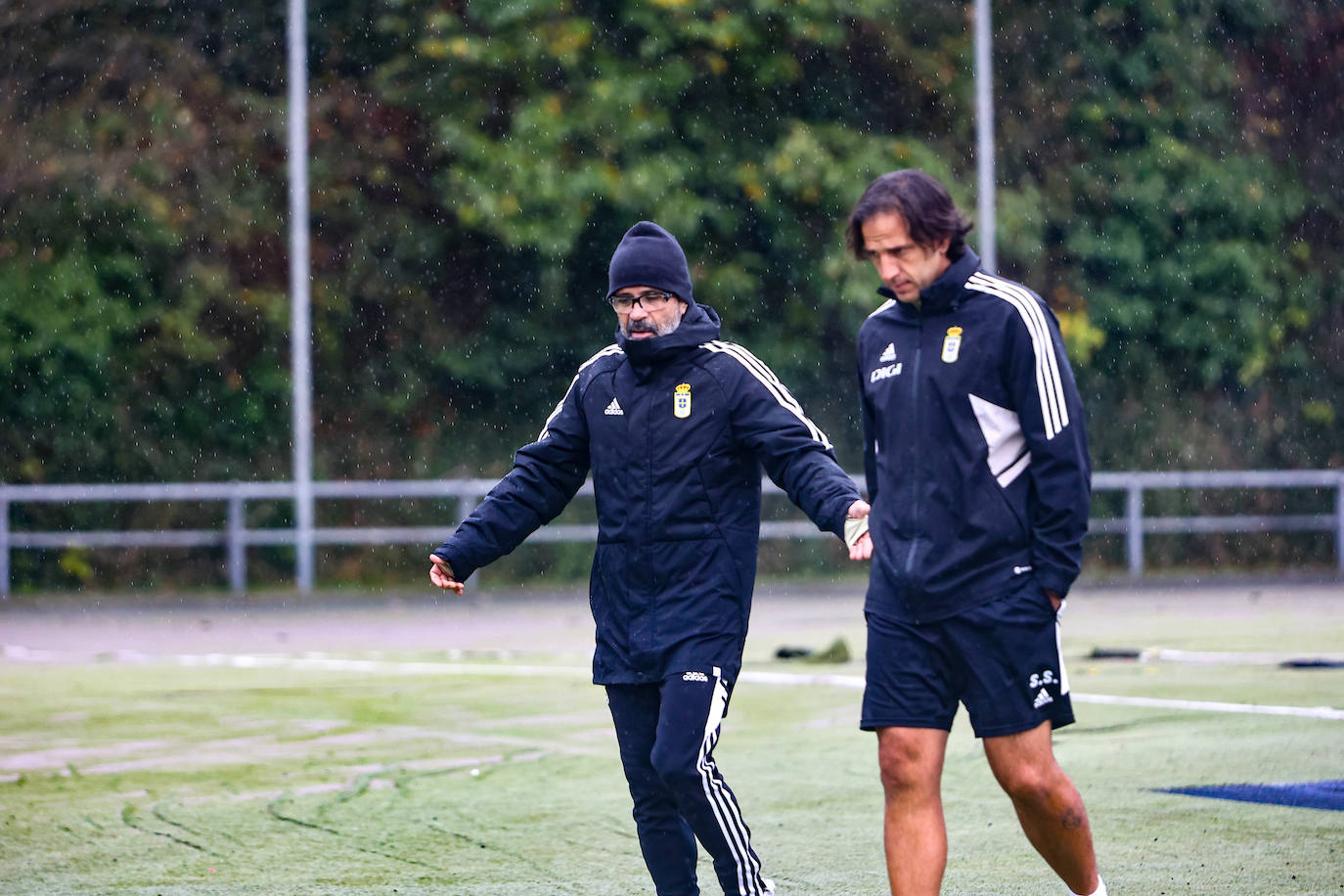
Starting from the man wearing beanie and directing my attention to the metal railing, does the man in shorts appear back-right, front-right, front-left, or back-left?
back-right

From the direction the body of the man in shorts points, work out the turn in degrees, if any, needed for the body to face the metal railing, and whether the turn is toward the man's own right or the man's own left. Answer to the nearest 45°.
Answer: approximately 135° to the man's own right

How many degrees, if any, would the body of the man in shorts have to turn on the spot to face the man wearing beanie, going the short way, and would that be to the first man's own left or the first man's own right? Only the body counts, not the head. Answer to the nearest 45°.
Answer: approximately 90° to the first man's own right

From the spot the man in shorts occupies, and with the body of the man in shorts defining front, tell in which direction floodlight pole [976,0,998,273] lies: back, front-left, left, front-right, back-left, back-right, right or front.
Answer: back-right

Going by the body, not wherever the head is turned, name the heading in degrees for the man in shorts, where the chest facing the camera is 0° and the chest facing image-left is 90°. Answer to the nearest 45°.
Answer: approximately 45°
